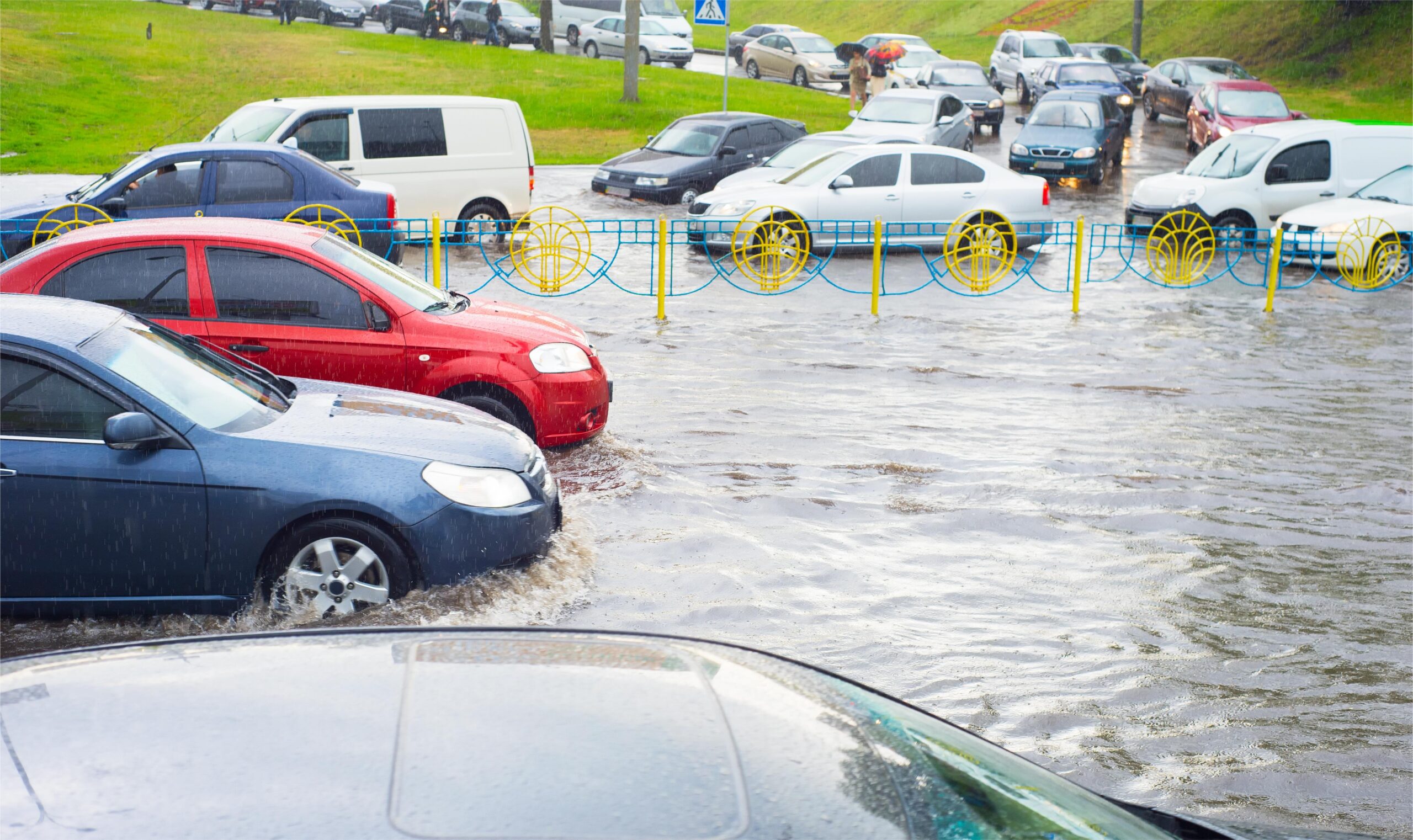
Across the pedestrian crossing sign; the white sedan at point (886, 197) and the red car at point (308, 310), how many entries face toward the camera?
1

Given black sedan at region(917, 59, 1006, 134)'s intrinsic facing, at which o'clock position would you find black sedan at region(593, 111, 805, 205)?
black sedan at region(593, 111, 805, 205) is roughly at 2 o'clock from black sedan at region(917, 59, 1006, 134).

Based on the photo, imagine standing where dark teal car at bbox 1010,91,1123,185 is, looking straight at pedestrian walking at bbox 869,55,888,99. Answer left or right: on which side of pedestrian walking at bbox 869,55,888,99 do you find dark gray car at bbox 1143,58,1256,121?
right

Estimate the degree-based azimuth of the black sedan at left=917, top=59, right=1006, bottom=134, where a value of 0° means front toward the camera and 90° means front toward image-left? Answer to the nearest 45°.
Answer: approximately 315°

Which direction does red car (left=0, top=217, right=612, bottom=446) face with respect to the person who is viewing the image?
facing to the right of the viewer

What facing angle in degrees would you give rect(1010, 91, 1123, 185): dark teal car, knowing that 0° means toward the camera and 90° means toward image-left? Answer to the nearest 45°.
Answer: approximately 45°

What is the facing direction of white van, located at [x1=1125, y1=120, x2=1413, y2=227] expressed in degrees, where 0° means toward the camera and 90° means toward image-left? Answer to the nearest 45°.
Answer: approximately 45°
